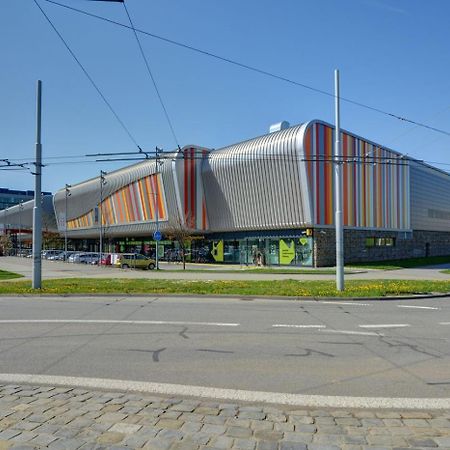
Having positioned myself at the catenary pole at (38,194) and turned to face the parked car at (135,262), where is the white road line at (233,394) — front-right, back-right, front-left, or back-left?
back-right

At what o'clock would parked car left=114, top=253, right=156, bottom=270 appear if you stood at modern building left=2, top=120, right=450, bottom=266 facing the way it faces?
The parked car is roughly at 1 o'clock from the modern building.

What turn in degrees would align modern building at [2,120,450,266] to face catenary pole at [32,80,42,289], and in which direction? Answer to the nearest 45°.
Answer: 0° — it already faces it

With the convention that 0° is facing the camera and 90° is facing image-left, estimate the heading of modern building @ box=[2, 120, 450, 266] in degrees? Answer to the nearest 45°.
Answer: approximately 45°

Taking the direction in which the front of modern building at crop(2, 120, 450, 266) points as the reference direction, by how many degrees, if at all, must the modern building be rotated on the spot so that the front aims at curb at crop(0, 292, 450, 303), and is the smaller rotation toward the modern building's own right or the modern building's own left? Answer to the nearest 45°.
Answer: approximately 45° to the modern building's own left
